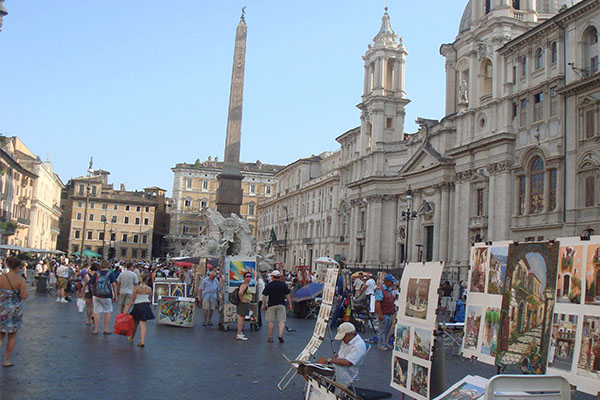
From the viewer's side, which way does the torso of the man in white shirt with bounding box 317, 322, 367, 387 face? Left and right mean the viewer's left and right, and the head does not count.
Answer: facing to the left of the viewer

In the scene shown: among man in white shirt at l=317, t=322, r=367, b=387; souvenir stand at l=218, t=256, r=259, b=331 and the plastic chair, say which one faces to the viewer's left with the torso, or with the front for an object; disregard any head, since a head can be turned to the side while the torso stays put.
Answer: the man in white shirt

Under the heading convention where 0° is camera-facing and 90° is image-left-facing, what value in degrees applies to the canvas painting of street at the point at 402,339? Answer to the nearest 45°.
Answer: approximately 45°
